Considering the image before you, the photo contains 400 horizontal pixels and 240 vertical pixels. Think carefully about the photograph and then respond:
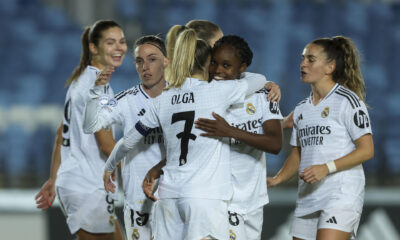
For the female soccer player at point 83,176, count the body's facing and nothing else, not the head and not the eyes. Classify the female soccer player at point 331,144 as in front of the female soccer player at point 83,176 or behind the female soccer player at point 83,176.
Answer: in front

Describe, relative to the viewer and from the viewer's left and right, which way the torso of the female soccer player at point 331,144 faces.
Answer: facing the viewer and to the left of the viewer

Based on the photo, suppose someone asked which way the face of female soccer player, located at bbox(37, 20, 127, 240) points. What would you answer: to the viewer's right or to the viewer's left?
to the viewer's right

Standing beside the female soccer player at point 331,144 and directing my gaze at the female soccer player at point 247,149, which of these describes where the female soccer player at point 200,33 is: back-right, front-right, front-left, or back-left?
front-right

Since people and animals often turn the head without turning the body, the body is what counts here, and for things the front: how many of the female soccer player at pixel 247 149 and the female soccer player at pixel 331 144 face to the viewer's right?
0

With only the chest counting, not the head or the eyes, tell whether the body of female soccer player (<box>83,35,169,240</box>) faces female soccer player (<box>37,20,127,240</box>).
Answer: no
